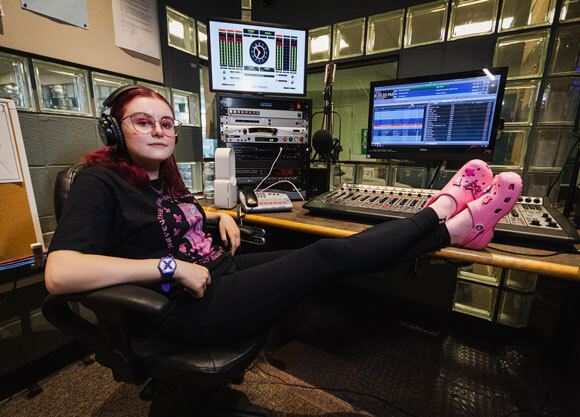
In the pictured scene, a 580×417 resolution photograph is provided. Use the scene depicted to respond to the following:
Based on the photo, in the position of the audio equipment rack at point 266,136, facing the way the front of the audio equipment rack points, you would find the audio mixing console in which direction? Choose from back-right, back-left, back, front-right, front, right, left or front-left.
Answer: front-left

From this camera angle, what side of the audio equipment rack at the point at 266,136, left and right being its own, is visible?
front

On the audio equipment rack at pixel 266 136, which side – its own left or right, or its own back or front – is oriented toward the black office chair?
front

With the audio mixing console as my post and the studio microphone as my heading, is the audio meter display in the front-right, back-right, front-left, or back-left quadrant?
front-left

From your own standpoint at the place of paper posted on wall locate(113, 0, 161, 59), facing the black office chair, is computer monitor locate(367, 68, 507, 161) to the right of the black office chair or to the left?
left

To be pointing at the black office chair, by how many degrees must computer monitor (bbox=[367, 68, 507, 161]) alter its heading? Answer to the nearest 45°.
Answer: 0° — it already faces it

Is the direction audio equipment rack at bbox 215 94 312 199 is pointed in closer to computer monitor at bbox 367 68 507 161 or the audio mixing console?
the audio mixing console

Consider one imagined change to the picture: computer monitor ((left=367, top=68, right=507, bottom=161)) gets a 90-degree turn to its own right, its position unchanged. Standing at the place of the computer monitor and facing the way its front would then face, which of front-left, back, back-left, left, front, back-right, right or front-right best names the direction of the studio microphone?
front-left

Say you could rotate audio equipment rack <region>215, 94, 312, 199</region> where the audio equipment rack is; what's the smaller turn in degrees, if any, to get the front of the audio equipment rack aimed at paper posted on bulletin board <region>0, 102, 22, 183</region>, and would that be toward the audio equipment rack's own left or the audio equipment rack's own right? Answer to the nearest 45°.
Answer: approximately 90° to the audio equipment rack's own right

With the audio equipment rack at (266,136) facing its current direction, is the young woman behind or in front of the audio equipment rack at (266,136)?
in front

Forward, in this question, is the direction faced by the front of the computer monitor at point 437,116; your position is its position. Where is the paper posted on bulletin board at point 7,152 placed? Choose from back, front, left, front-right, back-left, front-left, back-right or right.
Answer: front

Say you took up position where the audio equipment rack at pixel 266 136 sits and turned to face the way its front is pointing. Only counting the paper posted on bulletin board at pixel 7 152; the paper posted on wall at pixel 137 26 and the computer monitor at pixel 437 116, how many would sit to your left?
1

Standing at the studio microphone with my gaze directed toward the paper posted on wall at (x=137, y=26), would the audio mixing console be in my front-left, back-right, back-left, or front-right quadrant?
back-left

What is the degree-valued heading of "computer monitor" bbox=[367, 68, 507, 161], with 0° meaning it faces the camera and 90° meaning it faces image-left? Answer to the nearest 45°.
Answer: approximately 45°

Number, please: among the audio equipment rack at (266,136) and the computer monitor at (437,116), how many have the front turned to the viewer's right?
0
